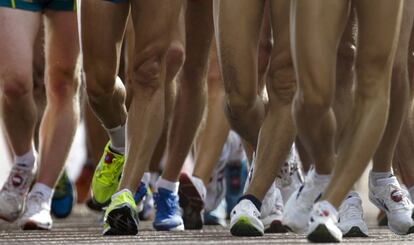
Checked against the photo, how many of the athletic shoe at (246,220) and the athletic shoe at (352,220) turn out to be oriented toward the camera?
2

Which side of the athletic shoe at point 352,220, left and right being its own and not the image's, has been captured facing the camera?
front

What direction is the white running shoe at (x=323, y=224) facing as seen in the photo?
toward the camera

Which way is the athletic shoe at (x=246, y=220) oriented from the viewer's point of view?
toward the camera

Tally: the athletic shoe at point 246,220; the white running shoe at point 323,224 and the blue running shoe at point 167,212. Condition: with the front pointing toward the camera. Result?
3

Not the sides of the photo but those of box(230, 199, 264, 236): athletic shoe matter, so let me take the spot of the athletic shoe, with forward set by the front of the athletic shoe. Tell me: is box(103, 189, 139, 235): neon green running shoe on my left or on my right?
on my right

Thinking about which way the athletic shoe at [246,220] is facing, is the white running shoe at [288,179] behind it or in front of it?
behind

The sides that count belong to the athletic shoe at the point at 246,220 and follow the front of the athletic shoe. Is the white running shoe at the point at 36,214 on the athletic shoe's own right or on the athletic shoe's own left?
on the athletic shoe's own right
